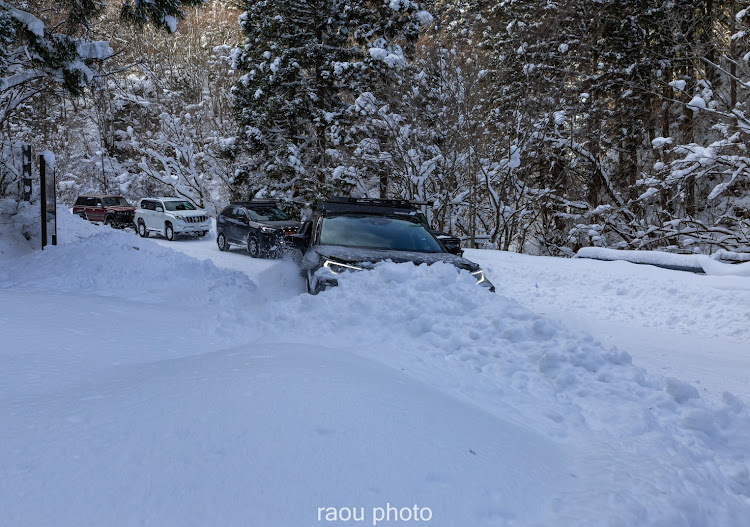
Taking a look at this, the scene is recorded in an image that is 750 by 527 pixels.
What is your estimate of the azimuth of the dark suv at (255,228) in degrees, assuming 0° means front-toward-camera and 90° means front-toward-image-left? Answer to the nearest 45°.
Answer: approximately 315°

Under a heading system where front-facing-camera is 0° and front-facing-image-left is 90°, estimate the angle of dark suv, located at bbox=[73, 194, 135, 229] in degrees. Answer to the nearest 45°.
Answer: approximately 315°

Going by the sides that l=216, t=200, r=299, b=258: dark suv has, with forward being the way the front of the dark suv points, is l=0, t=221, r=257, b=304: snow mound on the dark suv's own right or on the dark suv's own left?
on the dark suv's own right

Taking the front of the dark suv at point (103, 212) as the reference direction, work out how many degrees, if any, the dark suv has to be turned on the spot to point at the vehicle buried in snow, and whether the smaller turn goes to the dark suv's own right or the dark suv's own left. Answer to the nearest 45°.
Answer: approximately 45° to the dark suv's own right

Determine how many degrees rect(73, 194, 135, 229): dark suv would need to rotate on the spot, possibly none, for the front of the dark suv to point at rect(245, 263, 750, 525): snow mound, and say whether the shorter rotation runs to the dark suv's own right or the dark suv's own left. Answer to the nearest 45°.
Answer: approximately 45° to the dark suv's own right

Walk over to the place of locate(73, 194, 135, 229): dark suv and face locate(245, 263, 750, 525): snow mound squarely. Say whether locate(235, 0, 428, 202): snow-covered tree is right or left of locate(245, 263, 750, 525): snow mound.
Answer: left

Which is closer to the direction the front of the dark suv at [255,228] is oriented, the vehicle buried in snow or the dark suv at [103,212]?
the vehicle buried in snow

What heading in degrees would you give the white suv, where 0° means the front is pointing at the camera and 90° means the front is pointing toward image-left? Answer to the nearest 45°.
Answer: approximately 315°

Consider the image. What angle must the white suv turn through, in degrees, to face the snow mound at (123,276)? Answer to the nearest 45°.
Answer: approximately 45° to its right

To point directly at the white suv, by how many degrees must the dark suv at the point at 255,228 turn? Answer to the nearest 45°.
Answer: approximately 180°
